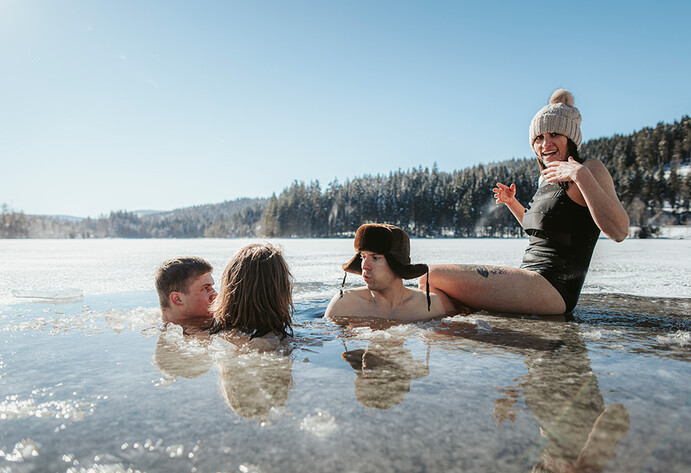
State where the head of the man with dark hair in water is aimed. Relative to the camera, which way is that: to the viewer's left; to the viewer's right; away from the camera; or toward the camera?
to the viewer's right

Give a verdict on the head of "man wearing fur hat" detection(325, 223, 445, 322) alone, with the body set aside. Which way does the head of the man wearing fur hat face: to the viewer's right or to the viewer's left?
to the viewer's left

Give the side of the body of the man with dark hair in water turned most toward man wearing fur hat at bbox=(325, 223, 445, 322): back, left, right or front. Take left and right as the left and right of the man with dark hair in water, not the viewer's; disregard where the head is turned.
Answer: front

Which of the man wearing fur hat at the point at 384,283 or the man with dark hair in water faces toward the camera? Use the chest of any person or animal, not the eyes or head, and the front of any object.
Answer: the man wearing fur hat

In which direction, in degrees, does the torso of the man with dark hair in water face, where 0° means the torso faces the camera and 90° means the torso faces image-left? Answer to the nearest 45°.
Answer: approximately 270°

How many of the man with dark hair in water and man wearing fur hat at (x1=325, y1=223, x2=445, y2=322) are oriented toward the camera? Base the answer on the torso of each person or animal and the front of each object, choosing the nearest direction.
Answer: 1

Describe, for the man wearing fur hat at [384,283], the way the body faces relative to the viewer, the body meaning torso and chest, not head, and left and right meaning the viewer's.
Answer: facing the viewer

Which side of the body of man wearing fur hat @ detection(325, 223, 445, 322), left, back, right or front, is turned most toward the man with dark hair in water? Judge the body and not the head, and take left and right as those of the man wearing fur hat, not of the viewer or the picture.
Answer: right
